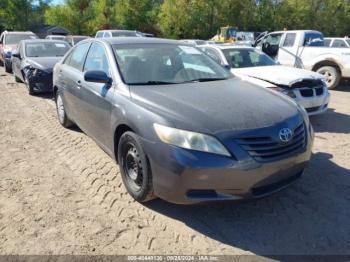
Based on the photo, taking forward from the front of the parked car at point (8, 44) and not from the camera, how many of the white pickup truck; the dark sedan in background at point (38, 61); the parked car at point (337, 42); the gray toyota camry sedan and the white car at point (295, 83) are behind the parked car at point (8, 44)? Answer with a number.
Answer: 0

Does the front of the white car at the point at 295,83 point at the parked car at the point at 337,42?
no

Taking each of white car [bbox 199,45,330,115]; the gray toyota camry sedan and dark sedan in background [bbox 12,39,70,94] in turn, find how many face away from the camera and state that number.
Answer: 0

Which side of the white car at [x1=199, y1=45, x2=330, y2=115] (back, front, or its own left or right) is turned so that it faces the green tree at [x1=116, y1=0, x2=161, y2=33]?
back

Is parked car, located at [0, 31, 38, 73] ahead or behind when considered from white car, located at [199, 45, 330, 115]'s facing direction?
behind

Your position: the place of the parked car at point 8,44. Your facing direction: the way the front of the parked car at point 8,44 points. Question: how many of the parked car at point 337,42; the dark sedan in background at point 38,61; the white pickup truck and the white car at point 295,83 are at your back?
0

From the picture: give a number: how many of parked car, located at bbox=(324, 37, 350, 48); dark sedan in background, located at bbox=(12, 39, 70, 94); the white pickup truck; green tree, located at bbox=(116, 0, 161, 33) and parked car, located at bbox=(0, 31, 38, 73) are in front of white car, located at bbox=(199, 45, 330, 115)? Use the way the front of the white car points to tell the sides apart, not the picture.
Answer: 0

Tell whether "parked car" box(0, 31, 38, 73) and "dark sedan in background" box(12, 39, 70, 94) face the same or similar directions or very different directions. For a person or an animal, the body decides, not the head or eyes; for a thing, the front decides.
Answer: same or similar directions

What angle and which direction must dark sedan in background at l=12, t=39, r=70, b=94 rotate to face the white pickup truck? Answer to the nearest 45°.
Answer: approximately 45° to its left

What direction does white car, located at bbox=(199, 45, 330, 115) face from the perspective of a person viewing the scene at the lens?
facing the viewer and to the right of the viewer

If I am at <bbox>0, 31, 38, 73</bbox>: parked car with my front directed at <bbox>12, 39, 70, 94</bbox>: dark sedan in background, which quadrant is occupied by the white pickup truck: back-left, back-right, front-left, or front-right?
front-left

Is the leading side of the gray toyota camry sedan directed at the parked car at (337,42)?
no

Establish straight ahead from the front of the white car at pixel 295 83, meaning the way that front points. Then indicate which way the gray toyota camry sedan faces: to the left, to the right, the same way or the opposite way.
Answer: the same way
